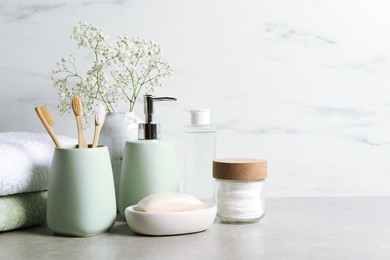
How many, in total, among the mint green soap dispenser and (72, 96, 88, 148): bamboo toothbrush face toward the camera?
1

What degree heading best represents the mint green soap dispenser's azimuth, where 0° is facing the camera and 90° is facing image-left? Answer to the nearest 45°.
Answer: approximately 270°

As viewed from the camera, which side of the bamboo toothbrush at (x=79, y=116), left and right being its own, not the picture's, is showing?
front

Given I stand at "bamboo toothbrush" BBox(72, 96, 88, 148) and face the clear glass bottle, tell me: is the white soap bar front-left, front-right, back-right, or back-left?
front-right

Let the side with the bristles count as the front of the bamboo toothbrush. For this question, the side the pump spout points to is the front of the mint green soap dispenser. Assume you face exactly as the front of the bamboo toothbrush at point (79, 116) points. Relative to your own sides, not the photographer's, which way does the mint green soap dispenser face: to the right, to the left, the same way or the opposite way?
to the left

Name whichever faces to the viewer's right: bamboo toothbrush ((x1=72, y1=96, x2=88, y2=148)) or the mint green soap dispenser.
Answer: the mint green soap dispenser
